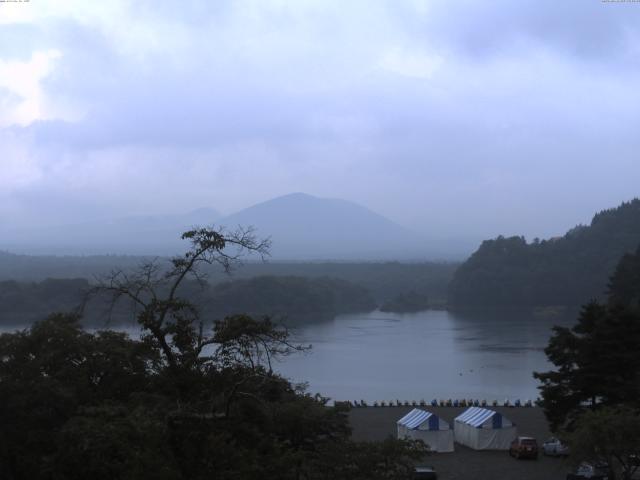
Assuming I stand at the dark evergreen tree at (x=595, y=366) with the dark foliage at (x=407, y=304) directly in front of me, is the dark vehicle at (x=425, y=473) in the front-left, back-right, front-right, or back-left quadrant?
back-left
